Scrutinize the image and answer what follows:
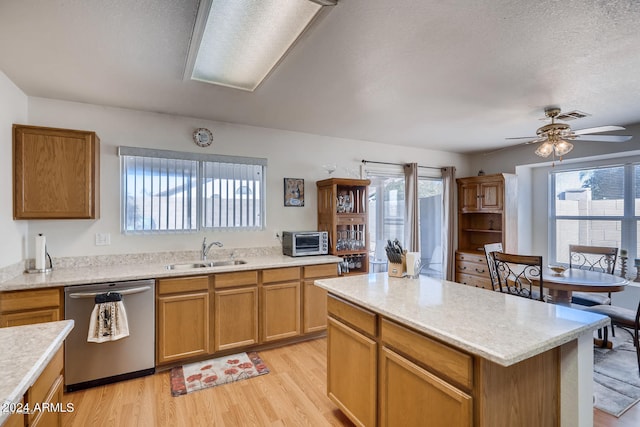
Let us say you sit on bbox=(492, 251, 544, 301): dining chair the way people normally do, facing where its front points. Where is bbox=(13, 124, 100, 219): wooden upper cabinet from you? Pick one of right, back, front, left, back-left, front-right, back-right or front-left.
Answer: back

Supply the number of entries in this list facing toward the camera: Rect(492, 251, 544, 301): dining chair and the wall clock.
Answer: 1

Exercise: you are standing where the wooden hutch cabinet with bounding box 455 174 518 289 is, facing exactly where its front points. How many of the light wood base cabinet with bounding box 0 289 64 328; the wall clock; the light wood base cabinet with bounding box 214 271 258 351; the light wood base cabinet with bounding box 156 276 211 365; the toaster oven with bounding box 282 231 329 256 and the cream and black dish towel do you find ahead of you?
6

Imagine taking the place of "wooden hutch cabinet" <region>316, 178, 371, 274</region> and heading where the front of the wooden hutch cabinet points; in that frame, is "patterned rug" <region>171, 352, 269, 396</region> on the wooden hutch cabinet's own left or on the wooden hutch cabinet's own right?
on the wooden hutch cabinet's own right

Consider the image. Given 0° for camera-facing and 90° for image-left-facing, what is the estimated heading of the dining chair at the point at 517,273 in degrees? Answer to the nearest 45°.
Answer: approximately 225°

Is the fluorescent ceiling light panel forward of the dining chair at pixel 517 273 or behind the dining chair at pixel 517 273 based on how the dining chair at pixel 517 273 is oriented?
behind

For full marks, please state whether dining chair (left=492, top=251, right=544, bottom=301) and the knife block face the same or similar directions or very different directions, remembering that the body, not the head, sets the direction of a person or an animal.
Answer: very different directions

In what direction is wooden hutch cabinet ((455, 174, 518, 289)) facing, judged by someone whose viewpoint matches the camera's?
facing the viewer and to the left of the viewer

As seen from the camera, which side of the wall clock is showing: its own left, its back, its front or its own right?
front

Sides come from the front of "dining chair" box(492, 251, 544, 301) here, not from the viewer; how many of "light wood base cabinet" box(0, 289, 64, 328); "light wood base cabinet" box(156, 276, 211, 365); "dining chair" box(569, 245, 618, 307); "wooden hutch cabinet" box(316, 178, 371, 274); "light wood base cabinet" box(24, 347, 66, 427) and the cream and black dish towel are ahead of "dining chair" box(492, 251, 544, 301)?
1
